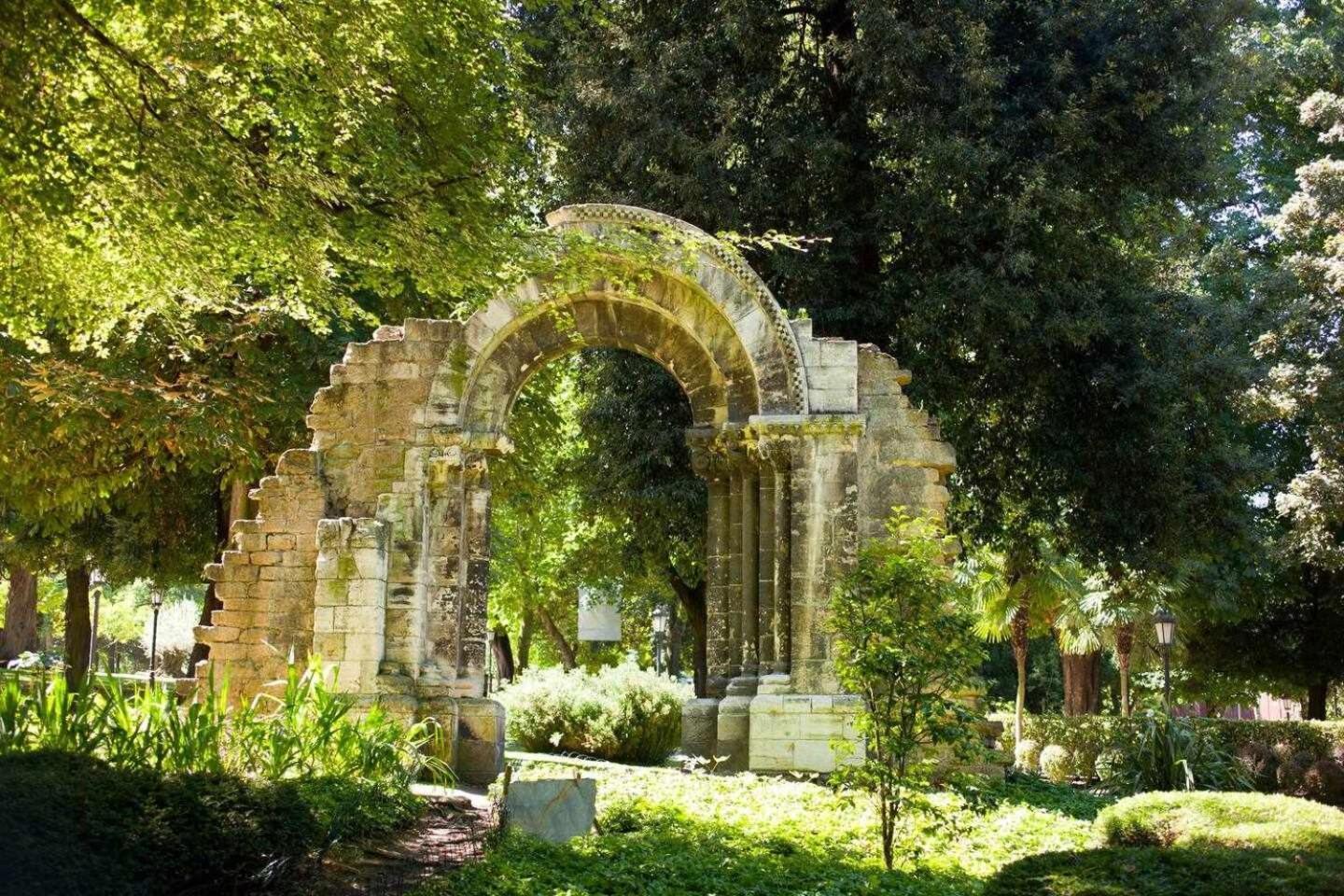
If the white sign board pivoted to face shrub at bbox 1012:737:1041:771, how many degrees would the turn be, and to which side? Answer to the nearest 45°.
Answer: approximately 45° to its left

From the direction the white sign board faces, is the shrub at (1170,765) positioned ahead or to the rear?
ahead

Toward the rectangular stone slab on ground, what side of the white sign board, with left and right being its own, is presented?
front

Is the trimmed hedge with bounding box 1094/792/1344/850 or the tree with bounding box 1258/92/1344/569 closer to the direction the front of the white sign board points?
the trimmed hedge

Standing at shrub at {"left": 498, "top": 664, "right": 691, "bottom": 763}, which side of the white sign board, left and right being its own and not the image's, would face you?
front

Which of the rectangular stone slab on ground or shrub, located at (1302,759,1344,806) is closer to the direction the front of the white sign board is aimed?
the rectangular stone slab on ground

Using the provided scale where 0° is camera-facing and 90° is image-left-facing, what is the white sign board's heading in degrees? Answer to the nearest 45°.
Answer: approximately 0°

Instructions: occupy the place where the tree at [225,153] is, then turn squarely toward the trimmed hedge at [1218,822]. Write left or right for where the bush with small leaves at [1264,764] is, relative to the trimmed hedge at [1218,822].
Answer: left

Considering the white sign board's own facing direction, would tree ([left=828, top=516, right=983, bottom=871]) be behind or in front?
in front

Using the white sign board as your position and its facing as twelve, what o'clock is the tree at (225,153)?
The tree is roughly at 12 o'clock from the white sign board.

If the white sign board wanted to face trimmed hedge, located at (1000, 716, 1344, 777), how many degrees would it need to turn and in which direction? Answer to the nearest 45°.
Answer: approximately 45° to its left

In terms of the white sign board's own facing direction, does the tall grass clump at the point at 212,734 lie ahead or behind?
ahead
